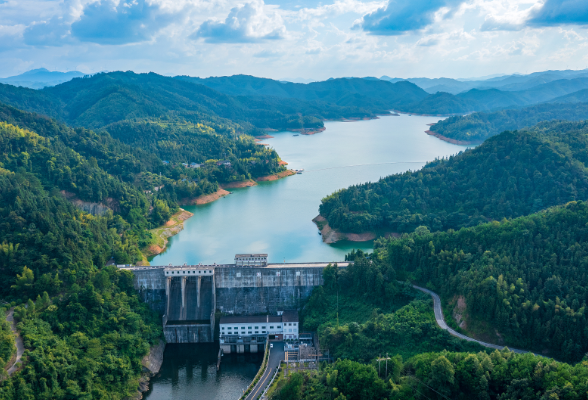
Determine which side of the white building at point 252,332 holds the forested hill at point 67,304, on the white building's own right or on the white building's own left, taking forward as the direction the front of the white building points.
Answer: on the white building's own right

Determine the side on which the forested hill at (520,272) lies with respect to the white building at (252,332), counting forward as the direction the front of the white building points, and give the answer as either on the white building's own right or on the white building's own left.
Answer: on the white building's own left

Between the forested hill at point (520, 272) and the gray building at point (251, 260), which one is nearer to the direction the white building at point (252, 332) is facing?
the forested hill

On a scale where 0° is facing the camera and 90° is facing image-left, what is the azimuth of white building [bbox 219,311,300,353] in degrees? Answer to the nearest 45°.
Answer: approximately 0°

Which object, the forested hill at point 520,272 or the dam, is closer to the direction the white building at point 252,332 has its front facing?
the forested hill

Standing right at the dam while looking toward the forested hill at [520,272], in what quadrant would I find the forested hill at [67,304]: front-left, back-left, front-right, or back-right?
back-right

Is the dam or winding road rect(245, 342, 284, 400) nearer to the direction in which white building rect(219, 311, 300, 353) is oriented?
the winding road

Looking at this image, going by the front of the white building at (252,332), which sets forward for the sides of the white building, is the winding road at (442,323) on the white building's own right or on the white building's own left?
on the white building's own left

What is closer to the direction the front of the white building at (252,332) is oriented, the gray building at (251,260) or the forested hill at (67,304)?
the forested hill

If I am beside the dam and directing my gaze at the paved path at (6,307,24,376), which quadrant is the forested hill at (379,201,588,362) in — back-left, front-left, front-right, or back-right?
back-left

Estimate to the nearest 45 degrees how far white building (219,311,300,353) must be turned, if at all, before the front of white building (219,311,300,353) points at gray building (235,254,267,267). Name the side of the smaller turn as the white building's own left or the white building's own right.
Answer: approximately 180°
